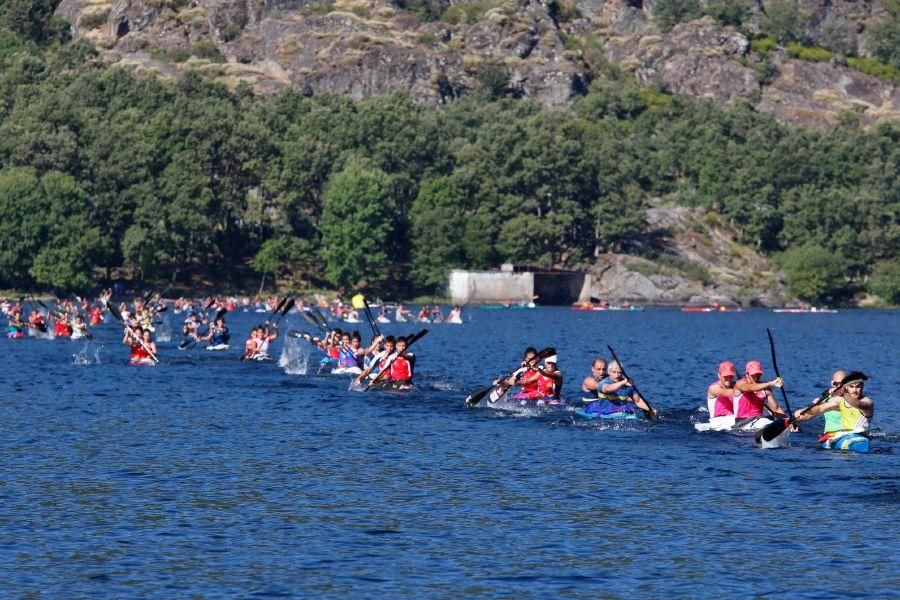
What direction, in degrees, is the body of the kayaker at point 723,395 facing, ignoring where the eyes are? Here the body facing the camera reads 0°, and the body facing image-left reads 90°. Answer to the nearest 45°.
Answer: approximately 315°

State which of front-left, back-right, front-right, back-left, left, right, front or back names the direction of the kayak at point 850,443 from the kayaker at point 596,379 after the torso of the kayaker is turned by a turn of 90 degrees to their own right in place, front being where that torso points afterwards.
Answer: left

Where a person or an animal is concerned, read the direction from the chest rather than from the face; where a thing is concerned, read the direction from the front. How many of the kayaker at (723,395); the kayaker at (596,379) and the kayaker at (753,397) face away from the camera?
0

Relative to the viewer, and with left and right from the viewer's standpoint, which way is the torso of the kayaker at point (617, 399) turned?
facing the viewer and to the right of the viewer

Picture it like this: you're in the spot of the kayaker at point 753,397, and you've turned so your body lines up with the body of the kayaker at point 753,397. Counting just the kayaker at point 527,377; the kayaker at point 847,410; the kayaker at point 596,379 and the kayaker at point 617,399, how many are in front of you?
1

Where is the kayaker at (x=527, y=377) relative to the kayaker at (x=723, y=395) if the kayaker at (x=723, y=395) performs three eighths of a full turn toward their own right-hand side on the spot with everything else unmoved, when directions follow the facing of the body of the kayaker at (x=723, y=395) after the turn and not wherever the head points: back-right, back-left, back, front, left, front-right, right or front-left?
front-right

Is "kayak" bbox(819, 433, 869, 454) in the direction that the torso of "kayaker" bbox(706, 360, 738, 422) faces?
yes

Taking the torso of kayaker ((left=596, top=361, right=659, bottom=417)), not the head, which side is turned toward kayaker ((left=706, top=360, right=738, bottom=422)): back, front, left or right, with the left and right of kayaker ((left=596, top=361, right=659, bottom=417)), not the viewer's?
front

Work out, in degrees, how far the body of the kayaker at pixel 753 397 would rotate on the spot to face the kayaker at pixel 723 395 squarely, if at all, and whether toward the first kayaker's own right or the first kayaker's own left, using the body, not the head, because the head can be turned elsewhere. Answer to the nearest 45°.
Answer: approximately 180°

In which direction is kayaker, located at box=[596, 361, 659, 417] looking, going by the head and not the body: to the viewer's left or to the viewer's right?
to the viewer's right

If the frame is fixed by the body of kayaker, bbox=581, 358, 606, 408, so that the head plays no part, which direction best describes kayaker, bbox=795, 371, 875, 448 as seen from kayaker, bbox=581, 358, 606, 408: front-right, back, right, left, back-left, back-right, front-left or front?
front

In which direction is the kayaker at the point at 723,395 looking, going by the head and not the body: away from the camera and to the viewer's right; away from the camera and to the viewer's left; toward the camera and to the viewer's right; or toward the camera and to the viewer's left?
toward the camera and to the viewer's right

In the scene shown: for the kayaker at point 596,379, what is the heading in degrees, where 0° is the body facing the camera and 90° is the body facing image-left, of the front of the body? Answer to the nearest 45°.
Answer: approximately 315°

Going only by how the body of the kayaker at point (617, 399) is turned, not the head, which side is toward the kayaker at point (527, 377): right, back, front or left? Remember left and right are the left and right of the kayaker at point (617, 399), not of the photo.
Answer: back

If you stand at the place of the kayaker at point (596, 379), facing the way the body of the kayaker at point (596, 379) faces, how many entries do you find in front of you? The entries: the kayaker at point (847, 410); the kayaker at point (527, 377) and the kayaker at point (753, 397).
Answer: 2
